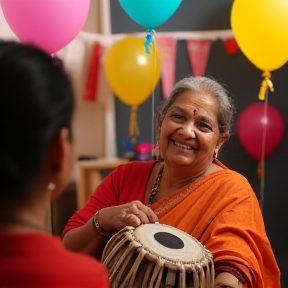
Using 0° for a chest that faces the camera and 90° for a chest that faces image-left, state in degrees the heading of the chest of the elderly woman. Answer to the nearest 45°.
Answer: approximately 45°

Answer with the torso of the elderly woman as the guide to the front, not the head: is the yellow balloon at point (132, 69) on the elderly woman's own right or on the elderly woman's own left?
on the elderly woman's own right

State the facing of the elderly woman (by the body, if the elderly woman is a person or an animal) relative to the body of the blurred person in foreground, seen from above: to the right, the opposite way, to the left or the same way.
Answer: the opposite way

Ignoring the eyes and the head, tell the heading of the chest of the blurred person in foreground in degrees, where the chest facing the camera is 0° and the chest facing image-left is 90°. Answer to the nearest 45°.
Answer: approximately 225°

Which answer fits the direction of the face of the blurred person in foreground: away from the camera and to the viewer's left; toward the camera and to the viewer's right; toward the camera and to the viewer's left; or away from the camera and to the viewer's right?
away from the camera and to the viewer's right

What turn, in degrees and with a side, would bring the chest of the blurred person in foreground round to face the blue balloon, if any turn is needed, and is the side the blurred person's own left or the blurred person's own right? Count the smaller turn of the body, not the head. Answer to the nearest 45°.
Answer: approximately 45° to the blurred person's own left

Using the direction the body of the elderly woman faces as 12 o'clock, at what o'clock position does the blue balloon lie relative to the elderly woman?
The blue balloon is roughly at 4 o'clock from the elderly woman.
